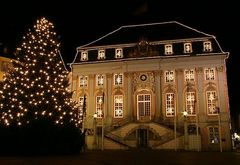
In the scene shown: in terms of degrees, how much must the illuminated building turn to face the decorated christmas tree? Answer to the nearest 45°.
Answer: approximately 45° to its right

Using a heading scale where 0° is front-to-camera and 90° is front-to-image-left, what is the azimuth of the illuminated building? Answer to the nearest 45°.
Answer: approximately 0°
